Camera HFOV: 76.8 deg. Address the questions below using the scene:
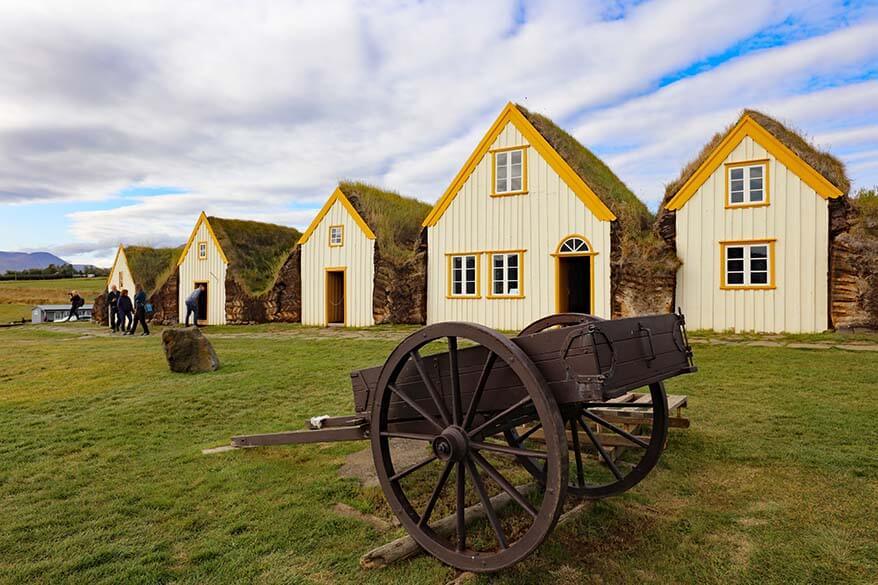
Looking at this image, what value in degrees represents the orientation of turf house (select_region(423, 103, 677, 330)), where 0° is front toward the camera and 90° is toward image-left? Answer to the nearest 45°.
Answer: approximately 0°

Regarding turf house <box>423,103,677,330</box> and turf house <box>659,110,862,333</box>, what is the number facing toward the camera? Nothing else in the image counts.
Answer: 2

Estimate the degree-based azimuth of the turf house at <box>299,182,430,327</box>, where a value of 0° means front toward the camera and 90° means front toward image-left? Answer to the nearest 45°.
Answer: approximately 45°

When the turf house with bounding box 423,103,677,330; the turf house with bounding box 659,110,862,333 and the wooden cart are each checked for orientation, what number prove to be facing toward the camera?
2

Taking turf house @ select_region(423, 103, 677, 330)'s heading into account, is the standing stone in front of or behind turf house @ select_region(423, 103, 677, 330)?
in front

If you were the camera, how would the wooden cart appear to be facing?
facing away from the viewer and to the left of the viewer

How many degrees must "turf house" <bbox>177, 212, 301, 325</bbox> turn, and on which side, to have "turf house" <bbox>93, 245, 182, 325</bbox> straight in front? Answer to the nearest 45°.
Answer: approximately 90° to its right

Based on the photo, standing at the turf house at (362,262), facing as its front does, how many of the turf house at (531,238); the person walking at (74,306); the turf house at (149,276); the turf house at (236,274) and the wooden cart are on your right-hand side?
3

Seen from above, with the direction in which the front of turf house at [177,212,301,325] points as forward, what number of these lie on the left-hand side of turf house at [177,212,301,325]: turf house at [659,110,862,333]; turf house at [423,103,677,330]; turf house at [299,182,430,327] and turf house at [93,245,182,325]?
3

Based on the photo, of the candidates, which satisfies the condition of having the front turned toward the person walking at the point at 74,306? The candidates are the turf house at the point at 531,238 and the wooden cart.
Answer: the wooden cart

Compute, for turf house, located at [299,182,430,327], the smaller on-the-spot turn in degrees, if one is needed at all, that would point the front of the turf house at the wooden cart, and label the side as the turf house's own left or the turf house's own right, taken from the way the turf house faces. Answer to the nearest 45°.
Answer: approximately 45° to the turf house's own left
